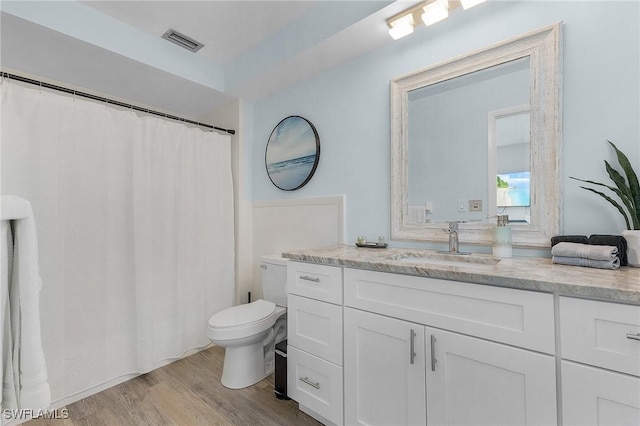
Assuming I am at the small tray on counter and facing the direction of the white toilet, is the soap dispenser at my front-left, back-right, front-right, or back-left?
back-left

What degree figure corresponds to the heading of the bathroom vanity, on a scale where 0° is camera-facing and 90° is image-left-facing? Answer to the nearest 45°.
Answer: approximately 45°

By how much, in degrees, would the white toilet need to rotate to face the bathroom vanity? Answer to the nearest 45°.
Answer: approximately 90° to its left

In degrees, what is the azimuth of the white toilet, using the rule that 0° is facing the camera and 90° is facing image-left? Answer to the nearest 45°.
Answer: approximately 45°

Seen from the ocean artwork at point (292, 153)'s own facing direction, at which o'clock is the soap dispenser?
The soap dispenser is roughly at 9 o'clock from the ocean artwork.

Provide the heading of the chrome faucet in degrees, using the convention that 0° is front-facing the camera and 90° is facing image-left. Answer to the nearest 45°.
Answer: approximately 45°

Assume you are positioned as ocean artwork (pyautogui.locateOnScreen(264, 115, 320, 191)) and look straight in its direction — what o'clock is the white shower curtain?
The white shower curtain is roughly at 1 o'clock from the ocean artwork.
